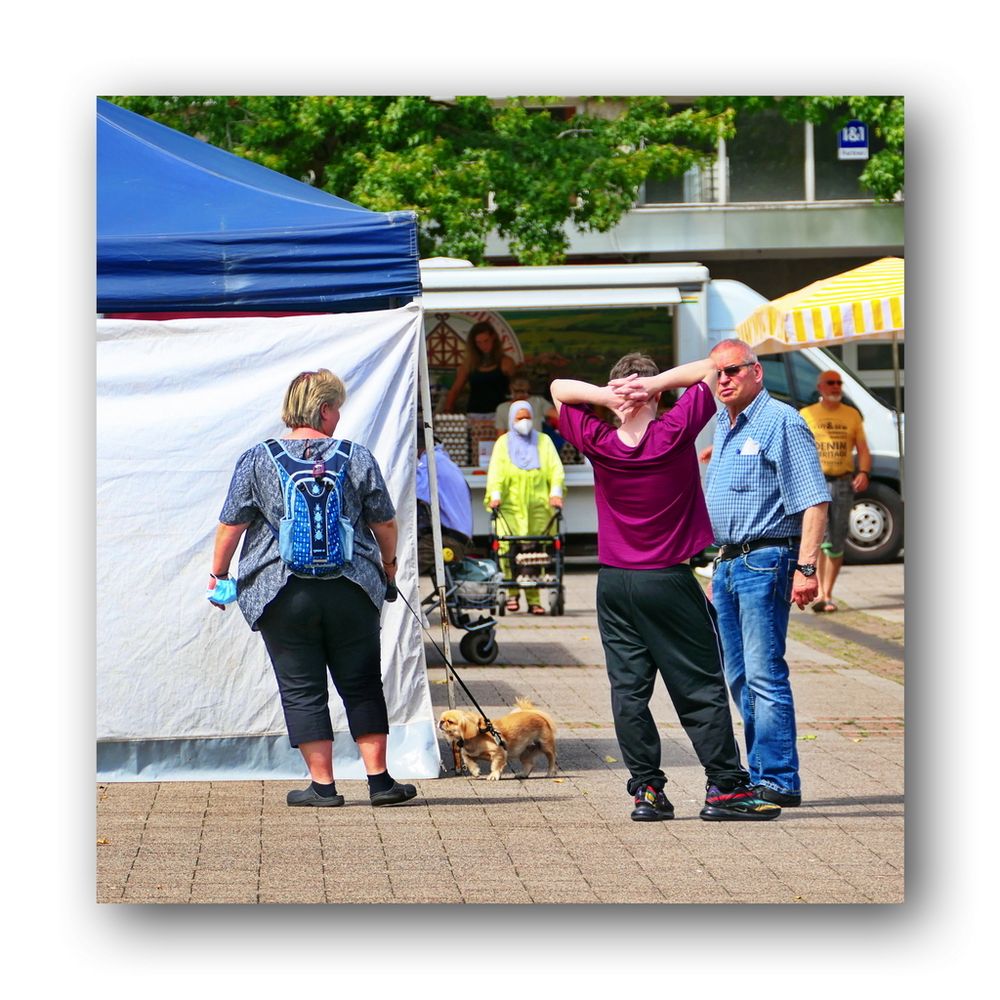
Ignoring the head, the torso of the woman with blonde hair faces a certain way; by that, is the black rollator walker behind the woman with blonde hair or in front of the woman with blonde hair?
in front

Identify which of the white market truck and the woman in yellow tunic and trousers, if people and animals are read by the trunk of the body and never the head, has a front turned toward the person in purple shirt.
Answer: the woman in yellow tunic and trousers

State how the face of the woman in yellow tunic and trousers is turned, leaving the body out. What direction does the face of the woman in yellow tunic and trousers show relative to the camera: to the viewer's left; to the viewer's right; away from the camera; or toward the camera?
toward the camera

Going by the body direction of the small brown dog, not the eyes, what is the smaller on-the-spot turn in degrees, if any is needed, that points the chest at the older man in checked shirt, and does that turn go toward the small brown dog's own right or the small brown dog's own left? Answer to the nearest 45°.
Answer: approximately 135° to the small brown dog's own left

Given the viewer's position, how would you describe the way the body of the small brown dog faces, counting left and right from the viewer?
facing to the left of the viewer

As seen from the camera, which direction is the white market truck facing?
to the viewer's right

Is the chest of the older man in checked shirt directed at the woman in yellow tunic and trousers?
no

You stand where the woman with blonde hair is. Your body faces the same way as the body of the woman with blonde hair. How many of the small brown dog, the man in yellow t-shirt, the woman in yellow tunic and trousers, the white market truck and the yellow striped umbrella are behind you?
0

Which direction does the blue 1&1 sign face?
toward the camera

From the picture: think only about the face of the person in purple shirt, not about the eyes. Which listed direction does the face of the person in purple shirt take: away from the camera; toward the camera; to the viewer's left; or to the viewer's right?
away from the camera

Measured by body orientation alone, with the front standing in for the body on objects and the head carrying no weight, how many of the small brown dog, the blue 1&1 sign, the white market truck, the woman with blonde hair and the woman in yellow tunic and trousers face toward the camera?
2

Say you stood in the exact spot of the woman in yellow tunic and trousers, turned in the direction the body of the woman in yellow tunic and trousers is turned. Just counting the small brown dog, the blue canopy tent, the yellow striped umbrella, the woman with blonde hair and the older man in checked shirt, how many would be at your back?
0

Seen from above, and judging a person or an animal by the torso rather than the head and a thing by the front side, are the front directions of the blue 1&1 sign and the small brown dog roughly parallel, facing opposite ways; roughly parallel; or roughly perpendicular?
roughly perpendicular

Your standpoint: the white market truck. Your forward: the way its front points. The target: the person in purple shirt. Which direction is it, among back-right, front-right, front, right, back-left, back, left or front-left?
right

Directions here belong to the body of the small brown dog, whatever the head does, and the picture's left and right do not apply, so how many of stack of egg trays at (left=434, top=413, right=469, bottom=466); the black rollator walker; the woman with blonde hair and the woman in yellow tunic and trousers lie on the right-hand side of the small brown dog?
3

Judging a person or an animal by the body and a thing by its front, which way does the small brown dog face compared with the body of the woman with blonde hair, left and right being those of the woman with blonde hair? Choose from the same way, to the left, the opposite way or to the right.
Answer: to the left

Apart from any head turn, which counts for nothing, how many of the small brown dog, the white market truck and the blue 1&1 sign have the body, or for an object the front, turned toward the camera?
1

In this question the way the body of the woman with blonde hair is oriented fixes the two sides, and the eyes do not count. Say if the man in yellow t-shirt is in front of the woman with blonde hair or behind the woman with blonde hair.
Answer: in front

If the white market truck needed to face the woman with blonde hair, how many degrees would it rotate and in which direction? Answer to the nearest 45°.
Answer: approximately 90° to its right

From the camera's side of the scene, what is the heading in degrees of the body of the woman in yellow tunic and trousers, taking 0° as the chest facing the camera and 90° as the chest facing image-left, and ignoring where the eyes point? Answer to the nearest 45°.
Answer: approximately 0°

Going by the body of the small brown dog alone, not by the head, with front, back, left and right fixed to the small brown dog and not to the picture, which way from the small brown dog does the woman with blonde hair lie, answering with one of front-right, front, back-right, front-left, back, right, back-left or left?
front-left
